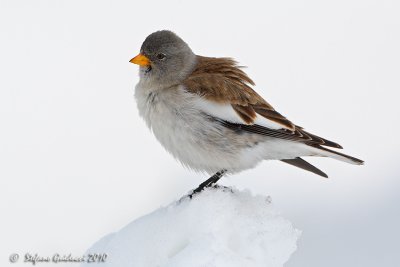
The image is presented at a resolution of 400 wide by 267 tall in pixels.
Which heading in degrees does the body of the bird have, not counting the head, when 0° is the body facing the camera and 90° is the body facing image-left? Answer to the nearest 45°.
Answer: approximately 90°
